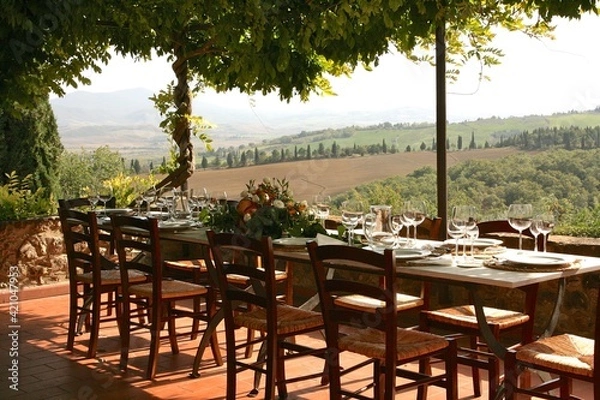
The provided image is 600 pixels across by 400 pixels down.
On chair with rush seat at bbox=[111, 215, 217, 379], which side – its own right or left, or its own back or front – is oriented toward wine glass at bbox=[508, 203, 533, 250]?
right

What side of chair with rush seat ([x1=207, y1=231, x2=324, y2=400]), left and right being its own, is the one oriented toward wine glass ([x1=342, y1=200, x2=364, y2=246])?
front

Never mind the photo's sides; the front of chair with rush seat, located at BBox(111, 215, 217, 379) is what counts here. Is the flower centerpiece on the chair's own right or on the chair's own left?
on the chair's own right

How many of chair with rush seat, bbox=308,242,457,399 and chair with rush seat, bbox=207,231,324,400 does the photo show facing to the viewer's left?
0

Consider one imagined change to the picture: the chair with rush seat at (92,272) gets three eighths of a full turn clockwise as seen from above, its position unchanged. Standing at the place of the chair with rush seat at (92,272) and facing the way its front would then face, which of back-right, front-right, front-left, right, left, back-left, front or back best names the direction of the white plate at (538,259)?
front-left

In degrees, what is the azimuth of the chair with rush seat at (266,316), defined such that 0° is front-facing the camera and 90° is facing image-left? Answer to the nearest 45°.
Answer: approximately 225°

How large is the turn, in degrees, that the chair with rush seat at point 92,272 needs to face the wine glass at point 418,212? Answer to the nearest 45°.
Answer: approximately 90° to its right

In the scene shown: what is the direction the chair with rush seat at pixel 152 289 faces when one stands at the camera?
facing away from the viewer and to the right of the viewer

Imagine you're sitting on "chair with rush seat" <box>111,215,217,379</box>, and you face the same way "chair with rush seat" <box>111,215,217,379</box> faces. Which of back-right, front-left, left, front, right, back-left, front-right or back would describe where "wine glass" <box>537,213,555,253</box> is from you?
right

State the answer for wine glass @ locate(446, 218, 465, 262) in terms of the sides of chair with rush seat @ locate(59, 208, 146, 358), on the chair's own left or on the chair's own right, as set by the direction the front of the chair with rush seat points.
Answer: on the chair's own right

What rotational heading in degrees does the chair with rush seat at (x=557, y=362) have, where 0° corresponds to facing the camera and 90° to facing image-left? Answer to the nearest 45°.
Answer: approximately 135°

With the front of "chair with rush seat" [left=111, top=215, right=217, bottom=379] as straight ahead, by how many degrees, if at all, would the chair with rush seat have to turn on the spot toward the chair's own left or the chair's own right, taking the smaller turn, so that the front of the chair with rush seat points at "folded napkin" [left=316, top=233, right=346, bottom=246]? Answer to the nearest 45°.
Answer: approximately 90° to the chair's own right

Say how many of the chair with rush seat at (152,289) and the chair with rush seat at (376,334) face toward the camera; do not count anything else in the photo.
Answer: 0

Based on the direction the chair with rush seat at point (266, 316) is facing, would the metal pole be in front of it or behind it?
in front
